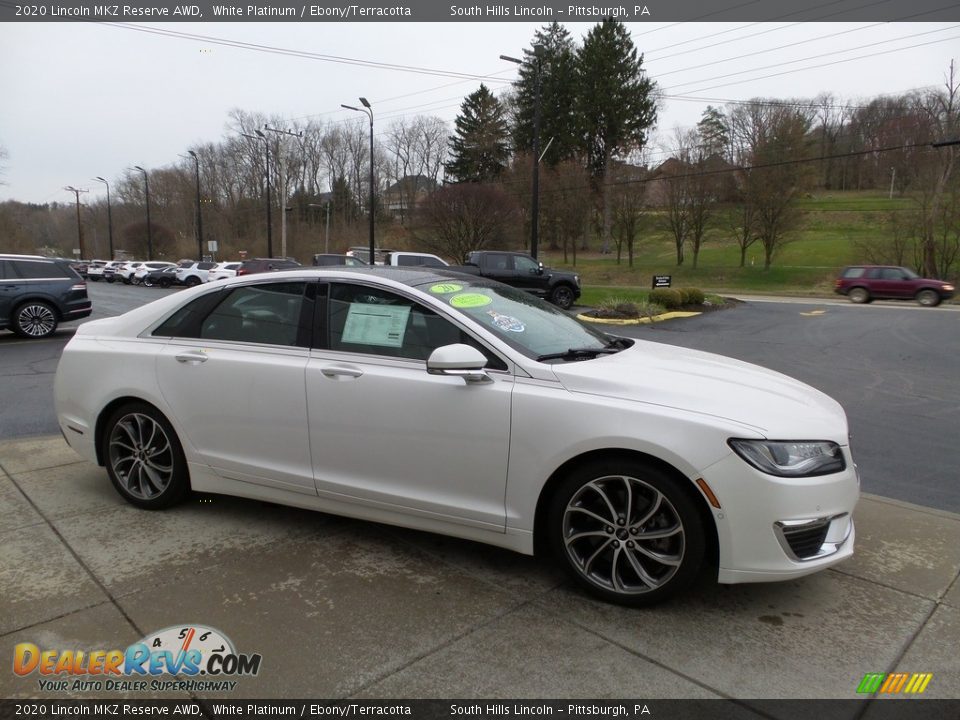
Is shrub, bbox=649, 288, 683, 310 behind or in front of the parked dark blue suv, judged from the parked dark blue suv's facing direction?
behind

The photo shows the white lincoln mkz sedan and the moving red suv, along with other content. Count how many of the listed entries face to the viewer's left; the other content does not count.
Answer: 0

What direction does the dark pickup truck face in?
to the viewer's right

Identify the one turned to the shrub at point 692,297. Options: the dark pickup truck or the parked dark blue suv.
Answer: the dark pickup truck

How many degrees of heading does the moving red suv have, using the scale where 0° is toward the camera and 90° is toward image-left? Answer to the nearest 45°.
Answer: approximately 270°

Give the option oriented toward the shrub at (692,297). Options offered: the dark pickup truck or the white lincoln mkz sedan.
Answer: the dark pickup truck

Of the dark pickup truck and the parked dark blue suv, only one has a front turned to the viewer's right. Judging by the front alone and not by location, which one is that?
the dark pickup truck

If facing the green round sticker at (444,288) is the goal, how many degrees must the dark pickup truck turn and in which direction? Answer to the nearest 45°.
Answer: approximately 90° to its right

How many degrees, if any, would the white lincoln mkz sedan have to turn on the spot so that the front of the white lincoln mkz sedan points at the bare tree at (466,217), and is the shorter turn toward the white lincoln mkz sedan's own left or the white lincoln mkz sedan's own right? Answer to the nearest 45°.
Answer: approximately 135° to the white lincoln mkz sedan's own left

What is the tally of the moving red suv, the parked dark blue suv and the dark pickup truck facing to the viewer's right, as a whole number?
2

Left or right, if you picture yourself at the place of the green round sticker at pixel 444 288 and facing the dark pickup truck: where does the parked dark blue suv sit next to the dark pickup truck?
left

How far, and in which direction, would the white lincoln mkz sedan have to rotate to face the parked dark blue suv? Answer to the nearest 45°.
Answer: approximately 180°

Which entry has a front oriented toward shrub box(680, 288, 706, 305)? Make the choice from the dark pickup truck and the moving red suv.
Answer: the dark pickup truck

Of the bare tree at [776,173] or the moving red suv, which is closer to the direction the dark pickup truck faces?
the moving red suv

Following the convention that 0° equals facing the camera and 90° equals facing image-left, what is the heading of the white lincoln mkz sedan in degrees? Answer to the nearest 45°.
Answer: approximately 315°

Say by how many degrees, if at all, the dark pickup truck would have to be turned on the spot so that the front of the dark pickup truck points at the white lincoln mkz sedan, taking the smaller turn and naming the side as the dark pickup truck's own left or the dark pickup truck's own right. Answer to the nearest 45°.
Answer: approximately 90° to the dark pickup truck's own right

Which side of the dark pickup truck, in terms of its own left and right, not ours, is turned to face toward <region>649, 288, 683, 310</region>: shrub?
front

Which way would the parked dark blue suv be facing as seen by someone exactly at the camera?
facing to the left of the viewer
